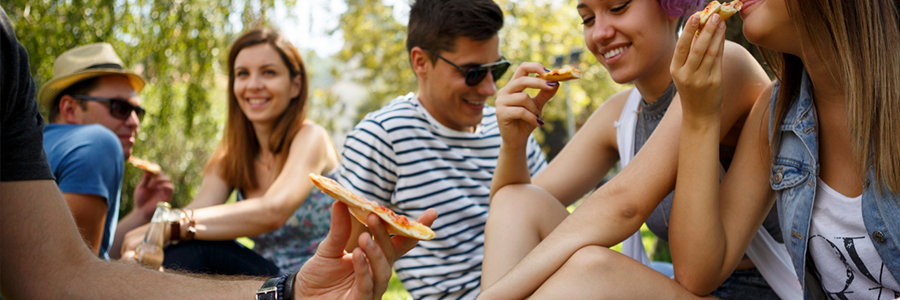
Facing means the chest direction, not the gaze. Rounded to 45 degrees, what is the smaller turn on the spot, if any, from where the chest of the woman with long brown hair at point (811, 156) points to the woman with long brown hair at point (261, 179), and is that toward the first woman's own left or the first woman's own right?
approximately 45° to the first woman's own right

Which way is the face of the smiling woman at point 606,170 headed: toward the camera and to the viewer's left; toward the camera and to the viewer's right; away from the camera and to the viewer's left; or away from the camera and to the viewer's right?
toward the camera and to the viewer's left

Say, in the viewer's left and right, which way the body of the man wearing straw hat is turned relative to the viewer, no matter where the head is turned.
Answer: facing to the right of the viewer

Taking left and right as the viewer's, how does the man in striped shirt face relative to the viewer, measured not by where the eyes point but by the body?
facing the viewer and to the right of the viewer

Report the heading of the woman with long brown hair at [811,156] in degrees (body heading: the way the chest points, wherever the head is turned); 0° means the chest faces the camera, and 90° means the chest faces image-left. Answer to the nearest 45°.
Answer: approximately 45°

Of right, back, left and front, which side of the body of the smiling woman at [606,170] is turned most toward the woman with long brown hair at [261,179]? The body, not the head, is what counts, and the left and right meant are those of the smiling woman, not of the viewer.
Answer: right

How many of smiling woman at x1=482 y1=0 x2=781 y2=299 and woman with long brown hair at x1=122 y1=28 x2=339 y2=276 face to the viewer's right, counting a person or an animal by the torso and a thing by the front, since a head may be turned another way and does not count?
0

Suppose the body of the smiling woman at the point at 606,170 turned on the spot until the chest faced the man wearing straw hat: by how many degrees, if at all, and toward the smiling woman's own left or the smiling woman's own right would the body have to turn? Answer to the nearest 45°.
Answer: approximately 45° to the smiling woman's own right

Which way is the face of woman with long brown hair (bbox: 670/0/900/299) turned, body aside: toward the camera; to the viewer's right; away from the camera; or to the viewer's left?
to the viewer's left

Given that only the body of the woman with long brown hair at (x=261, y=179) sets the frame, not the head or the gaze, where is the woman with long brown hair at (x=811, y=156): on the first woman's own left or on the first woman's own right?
on the first woman's own left

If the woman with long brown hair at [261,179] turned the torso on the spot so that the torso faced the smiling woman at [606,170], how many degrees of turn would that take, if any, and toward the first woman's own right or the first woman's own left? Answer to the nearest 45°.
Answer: approximately 90° to the first woman's own left

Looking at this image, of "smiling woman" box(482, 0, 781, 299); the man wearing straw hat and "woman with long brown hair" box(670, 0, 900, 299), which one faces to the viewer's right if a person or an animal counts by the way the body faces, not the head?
the man wearing straw hat

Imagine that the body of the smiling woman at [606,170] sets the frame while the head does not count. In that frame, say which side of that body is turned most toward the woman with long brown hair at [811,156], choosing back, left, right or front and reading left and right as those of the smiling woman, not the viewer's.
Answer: left

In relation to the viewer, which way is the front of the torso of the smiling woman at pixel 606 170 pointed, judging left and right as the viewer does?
facing the viewer and to the left of the viewer

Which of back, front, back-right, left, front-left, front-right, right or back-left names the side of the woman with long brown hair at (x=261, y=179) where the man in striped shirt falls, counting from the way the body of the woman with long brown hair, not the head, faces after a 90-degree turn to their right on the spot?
back

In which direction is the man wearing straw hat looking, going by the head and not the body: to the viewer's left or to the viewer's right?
to the viewer's right

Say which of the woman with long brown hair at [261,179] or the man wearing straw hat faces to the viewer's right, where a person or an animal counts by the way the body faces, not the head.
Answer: the man wearing straw hat
